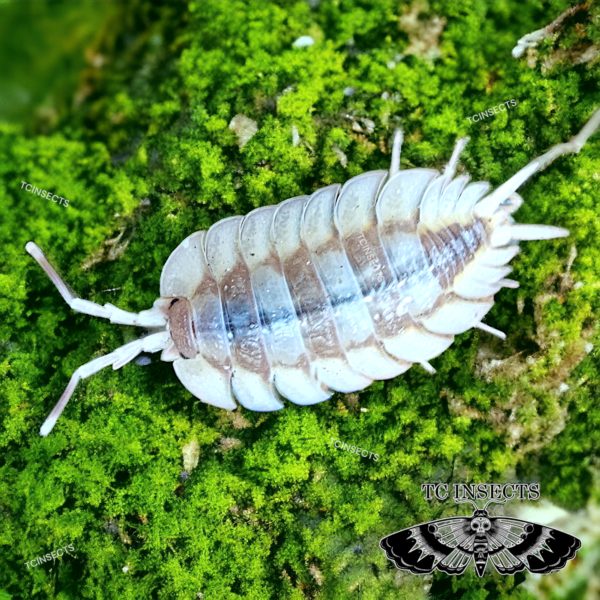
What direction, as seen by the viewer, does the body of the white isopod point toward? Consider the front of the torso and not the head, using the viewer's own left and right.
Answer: facing to the left of the viewer
